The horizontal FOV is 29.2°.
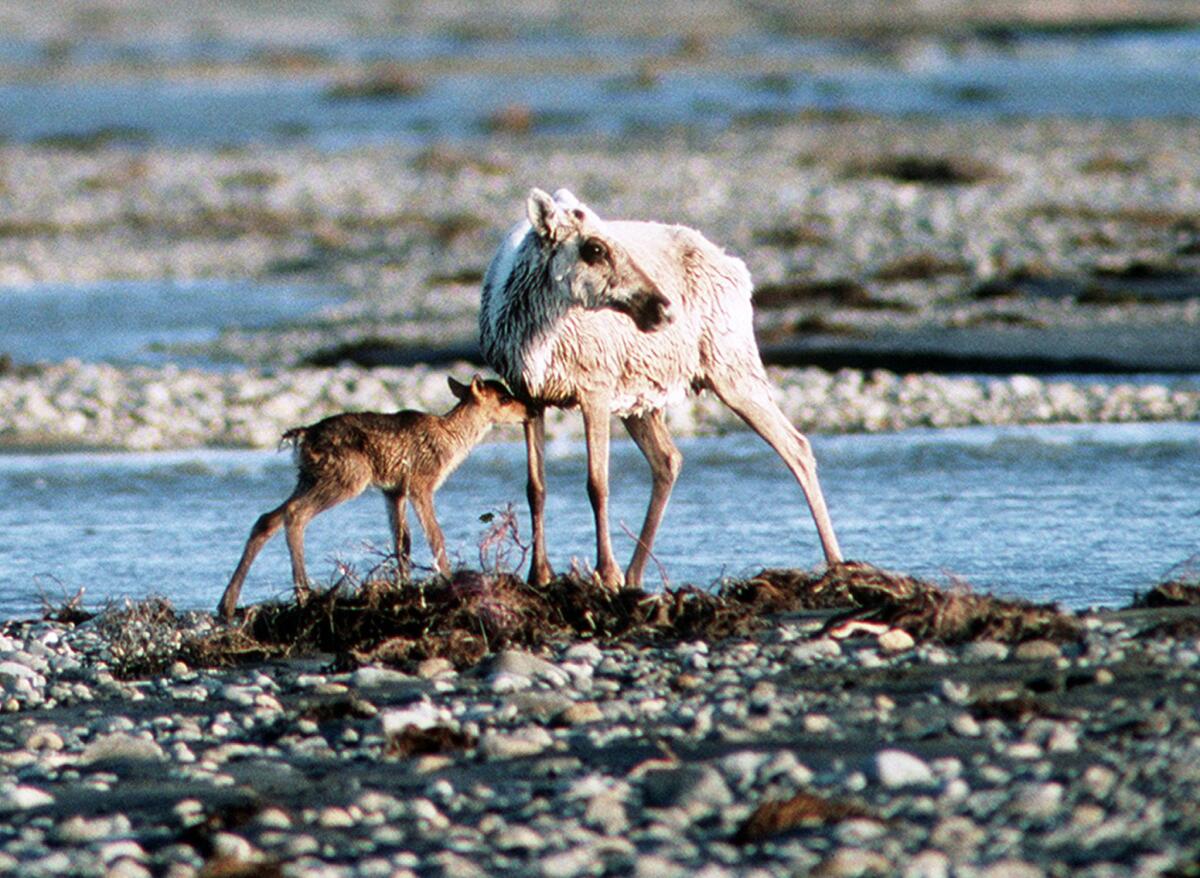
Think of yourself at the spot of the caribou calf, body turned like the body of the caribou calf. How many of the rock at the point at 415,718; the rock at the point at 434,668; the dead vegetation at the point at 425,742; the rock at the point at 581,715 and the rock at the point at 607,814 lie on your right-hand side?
5

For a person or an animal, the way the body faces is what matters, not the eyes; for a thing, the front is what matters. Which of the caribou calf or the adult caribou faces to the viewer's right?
the caribou calf

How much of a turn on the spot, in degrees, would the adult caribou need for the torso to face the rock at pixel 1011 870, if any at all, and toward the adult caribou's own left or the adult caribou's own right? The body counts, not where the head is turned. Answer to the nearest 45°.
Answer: approximately 45° to the adult caribou's own left

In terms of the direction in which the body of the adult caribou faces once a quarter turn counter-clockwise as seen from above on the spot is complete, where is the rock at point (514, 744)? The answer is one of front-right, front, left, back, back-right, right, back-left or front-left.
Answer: front-right

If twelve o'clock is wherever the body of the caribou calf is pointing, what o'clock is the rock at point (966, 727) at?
The rock is roughly at 2 o'clock from the caribou calf.

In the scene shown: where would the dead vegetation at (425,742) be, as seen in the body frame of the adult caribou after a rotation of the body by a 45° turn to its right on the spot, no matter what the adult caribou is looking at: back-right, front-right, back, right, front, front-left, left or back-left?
left

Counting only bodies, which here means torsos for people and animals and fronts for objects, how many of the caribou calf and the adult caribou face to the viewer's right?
1

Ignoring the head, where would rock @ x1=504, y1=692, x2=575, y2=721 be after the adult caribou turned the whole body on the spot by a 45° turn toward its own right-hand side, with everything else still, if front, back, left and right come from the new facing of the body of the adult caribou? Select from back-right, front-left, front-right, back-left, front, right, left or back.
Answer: left

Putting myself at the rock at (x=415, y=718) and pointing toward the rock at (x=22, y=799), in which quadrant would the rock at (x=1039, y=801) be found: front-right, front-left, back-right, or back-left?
back-left

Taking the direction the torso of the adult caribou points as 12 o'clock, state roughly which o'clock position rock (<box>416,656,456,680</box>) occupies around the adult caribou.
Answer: The rock is roughly at 11 o'clock from the adult caribou.

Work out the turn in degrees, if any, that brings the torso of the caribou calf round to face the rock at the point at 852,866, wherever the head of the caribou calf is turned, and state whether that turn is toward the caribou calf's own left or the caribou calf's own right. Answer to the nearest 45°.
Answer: approximately 90° to the caribou calf's own right

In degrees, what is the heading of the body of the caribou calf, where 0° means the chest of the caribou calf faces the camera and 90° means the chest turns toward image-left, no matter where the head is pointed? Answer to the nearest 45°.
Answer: approximately 270°

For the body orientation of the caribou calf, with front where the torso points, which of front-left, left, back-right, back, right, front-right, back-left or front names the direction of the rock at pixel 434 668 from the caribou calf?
right

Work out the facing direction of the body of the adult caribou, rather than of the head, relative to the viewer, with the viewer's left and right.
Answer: facing the viewer and to the left of the viewer
